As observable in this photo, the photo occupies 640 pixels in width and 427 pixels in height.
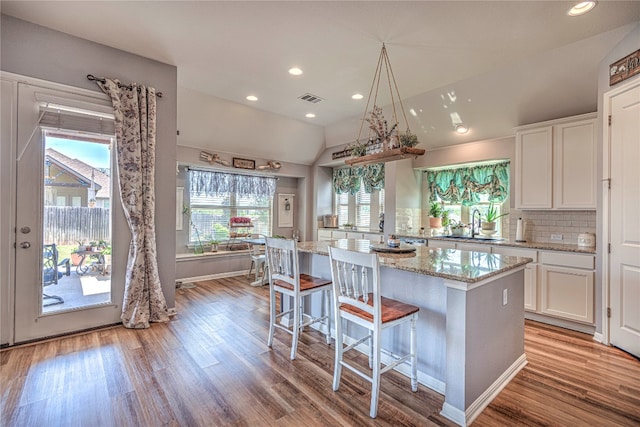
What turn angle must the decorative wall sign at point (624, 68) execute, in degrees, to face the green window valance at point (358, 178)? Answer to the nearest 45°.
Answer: approximately 45° to its right

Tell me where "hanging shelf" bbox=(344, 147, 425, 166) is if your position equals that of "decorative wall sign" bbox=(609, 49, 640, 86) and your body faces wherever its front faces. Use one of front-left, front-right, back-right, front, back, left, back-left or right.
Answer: front

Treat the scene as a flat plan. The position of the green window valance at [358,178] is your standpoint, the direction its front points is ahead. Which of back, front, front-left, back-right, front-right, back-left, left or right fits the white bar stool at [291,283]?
front-left

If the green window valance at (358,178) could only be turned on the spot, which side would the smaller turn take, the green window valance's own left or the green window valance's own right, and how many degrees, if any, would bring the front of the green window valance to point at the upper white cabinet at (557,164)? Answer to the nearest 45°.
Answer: approximately 90° to the green window valance's own left

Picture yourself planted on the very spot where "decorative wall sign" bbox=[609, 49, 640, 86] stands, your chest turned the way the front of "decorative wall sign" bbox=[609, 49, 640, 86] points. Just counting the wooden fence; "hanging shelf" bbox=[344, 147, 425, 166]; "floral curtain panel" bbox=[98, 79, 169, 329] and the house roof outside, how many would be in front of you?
4

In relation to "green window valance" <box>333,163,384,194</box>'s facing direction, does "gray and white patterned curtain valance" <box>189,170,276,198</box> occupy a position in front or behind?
in front

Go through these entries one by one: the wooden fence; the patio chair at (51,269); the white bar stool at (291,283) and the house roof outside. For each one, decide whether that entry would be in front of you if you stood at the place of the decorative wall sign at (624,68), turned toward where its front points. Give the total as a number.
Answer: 4

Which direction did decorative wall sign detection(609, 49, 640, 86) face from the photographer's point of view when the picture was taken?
facing the viewer and to the left of the viewer

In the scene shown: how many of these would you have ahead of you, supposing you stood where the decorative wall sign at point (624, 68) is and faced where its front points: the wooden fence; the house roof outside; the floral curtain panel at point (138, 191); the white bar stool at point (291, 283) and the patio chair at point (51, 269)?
5

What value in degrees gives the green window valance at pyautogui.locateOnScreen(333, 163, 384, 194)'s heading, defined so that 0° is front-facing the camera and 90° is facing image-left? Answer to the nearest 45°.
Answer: approximately 45°

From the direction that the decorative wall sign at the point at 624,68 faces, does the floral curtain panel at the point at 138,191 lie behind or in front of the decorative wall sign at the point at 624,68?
in front

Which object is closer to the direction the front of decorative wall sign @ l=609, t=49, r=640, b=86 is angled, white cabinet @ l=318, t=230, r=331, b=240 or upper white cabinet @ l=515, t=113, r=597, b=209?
the white cabinet

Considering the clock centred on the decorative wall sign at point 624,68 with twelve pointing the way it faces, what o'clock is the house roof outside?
The house roof outside is roughly at 12 o'clock from the decorative wall sign.

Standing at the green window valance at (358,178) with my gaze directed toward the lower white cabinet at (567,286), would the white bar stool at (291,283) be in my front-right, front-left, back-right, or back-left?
front-right

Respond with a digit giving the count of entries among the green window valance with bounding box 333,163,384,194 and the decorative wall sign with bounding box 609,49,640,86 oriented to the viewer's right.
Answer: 0

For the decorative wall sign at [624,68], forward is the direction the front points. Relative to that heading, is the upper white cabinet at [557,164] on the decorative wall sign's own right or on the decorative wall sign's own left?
on the decorative wall sign's own right

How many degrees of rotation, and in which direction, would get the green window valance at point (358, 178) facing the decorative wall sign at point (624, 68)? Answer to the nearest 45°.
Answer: approximately 90° to its left
